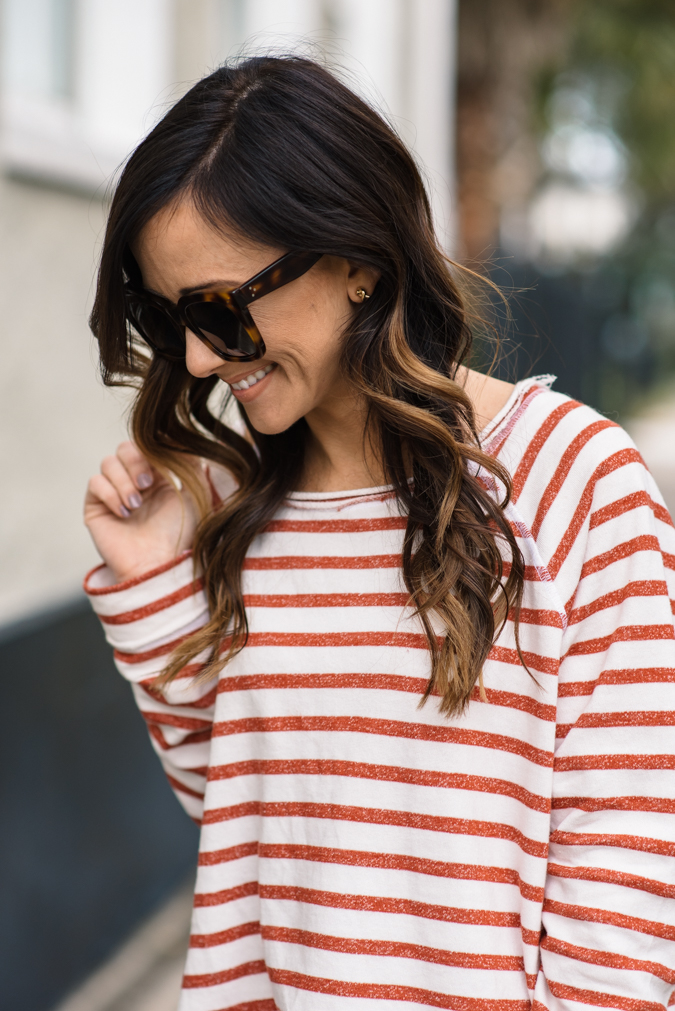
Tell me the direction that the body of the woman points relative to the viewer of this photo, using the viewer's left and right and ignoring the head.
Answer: facing the viewer and to the left of the viewer

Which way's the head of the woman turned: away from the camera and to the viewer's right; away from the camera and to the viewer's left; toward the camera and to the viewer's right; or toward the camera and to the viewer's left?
toward the camera and to the viewer's left
